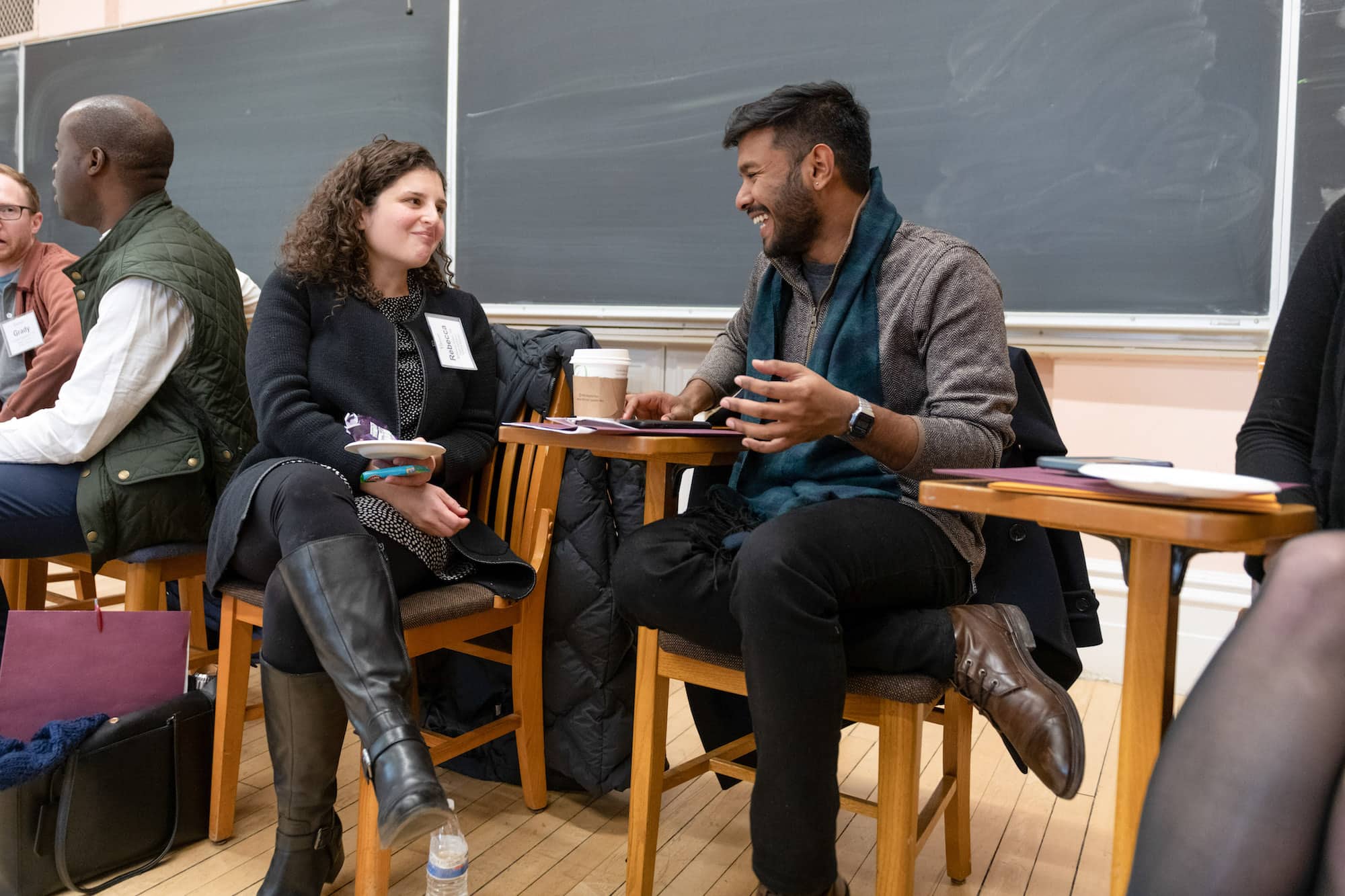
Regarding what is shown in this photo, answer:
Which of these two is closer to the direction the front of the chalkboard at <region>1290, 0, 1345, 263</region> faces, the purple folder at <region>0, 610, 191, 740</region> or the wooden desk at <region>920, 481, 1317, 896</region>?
the wooden desk

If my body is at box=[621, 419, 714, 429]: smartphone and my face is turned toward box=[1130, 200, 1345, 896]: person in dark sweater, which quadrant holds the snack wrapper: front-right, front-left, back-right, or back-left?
back-right

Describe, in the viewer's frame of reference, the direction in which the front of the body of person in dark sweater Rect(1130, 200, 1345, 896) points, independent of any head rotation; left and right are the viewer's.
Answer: facing the viewer and to the left of the viewer

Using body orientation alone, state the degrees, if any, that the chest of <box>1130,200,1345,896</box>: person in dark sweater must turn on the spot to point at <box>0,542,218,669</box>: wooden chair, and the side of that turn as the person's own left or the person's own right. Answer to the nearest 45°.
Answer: approximately 45° to the person's own right

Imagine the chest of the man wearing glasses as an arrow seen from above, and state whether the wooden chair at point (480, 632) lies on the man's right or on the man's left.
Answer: on the man's left

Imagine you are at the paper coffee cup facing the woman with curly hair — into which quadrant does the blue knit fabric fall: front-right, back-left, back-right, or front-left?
front-left

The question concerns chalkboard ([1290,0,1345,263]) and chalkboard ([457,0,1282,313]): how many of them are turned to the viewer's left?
0

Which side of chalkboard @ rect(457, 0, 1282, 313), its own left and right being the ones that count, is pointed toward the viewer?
front

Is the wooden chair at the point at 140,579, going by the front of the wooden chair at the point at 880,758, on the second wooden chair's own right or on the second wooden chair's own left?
on the second wooden chair's own right

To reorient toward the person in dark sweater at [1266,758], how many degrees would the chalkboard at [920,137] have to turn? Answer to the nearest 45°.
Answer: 0° — it already faces them

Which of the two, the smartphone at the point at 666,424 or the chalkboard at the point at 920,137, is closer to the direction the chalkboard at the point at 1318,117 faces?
the smartphone

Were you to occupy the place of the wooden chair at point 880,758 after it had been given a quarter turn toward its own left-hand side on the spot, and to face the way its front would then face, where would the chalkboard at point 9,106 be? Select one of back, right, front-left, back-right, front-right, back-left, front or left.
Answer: back

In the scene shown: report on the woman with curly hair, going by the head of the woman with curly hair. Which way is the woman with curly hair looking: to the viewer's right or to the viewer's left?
to the viewer's right

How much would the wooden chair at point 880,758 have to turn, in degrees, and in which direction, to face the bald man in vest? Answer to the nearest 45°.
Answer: approximately 45° to its right

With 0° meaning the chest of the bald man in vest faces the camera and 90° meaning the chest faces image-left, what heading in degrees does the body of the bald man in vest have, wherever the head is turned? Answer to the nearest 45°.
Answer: approximately 90°

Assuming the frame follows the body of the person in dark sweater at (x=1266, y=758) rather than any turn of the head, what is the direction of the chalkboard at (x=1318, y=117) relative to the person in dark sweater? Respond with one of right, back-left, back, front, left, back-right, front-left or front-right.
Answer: back-right

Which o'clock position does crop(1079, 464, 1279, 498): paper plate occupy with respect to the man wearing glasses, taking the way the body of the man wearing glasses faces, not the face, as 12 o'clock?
The paper plate is roughly at 10 o'clock from the man wearing glasses.
